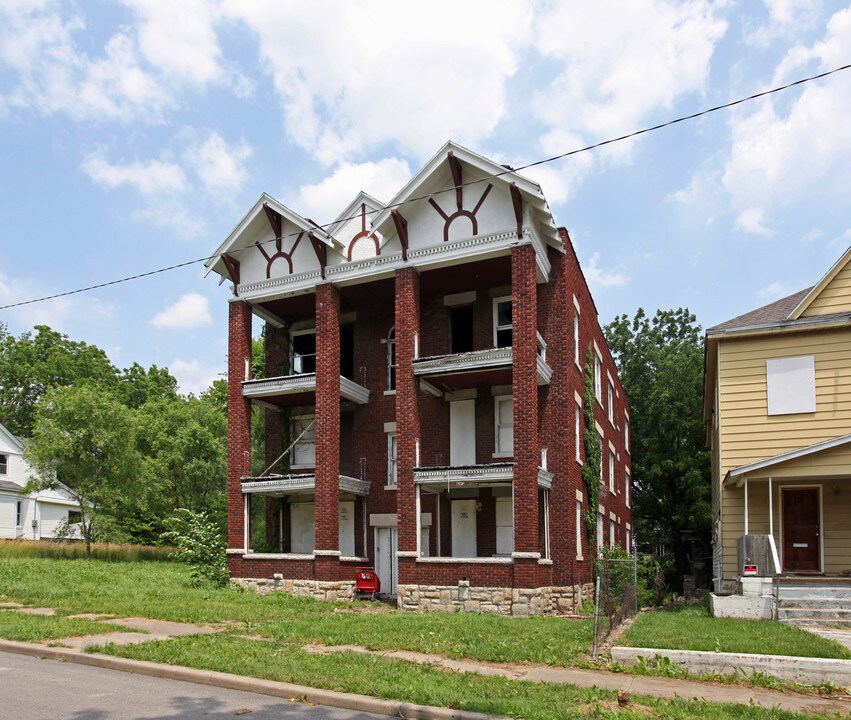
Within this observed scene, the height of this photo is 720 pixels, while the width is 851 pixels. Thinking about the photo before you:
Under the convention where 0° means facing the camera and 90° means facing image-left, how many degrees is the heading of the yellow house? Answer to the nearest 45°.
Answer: approximately 0°

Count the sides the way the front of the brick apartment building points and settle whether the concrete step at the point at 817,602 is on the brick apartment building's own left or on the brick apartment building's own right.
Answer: on the brick apartment building's own left

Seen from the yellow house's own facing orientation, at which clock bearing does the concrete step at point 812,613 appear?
The concrete step is roughly at 12 o'clock from the yellow house.

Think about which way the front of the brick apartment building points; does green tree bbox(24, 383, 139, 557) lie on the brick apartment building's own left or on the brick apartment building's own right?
on the brick apartment building's own right

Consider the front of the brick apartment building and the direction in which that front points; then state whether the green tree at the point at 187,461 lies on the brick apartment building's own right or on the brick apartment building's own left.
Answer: on the brick apartment building's own right

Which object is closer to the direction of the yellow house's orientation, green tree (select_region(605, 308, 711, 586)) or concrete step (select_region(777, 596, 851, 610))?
the concrete step

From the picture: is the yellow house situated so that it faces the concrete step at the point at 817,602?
yes

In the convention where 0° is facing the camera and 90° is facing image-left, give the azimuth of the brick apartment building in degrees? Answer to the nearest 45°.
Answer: approximately 45°

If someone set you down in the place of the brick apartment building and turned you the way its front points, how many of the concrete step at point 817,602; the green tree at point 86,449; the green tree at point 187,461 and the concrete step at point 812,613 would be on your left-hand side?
2
